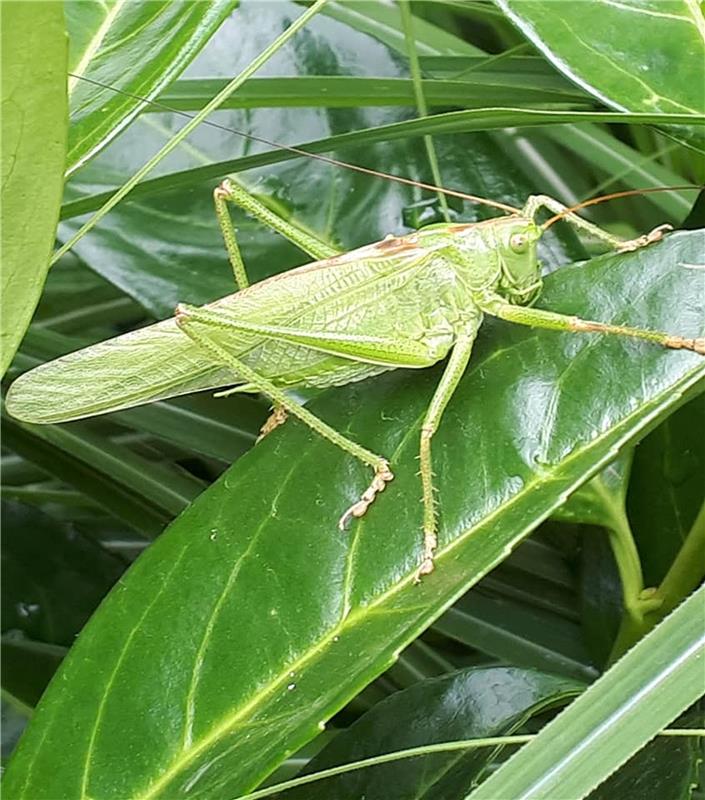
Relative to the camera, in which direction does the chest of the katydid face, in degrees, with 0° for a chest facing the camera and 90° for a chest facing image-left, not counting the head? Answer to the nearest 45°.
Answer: approximately 270°
